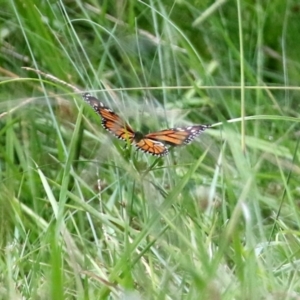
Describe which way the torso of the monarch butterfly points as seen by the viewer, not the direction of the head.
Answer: away from the camera
